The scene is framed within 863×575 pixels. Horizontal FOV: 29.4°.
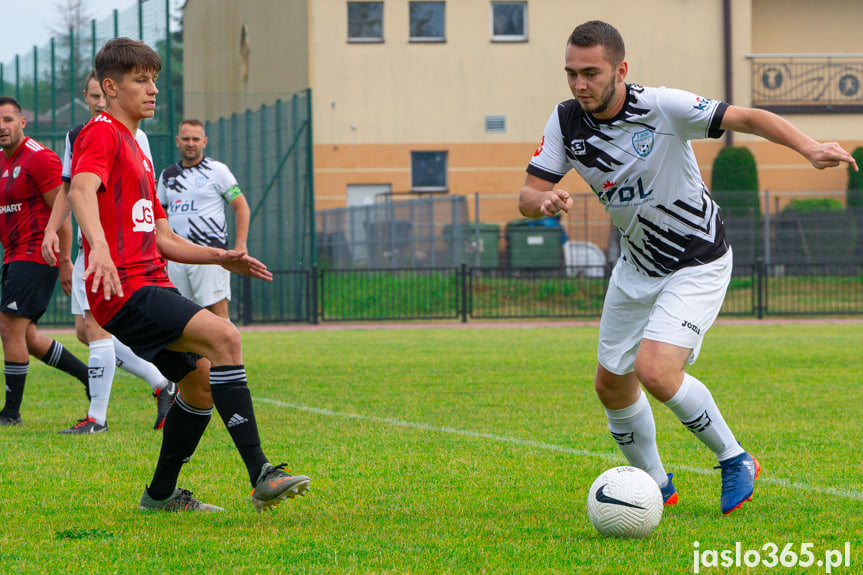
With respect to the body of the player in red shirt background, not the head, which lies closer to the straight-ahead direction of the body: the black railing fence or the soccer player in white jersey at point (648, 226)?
the soccer player in white jersey

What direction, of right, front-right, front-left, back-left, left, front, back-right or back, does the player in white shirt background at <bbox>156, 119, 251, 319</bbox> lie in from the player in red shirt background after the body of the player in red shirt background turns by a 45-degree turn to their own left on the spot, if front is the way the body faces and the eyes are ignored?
back-left

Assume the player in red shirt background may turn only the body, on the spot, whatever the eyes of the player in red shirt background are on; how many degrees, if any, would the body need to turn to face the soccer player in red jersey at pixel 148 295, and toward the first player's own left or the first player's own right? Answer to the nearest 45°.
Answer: approximately 45° to the first player's own left

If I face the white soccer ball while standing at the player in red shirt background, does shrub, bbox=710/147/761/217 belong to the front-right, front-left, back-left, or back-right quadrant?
back-left

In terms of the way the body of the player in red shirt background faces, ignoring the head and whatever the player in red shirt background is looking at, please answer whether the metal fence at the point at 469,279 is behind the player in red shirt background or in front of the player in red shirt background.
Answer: behind
